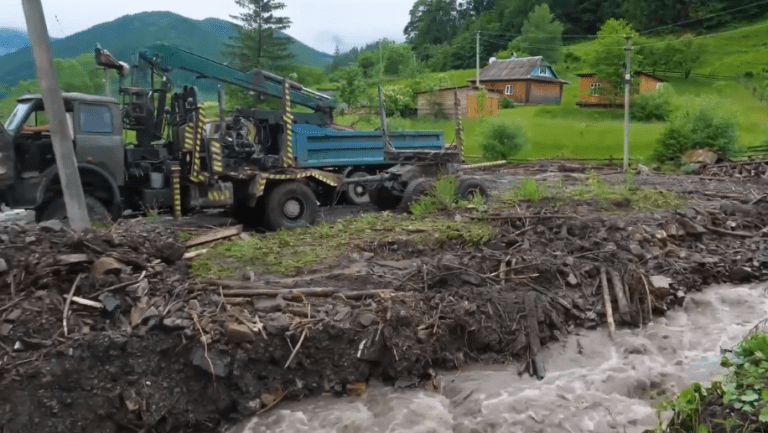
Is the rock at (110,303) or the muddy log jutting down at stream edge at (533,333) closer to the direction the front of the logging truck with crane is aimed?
the rock

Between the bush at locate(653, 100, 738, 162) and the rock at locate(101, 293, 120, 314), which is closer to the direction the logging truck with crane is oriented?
the rock

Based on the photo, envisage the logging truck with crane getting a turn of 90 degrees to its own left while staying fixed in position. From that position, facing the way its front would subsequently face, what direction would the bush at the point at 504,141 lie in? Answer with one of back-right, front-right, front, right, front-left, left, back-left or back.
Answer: back-left

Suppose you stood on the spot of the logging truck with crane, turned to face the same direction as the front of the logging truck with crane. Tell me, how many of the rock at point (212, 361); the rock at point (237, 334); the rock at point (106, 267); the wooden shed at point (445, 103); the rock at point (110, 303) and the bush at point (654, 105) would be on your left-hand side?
4

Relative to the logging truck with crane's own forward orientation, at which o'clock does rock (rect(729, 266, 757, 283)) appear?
The rock is roughly at 7 o'clock from the logging truck with crane.

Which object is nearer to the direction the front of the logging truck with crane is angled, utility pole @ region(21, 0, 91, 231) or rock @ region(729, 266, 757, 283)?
the utility pole

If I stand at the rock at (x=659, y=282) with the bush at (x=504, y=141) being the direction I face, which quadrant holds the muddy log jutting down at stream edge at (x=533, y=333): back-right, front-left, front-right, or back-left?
back-left

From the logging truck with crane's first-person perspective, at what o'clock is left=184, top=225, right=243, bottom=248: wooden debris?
The wooden debris is roughly at 9 o'clock from the logging truck with crane.

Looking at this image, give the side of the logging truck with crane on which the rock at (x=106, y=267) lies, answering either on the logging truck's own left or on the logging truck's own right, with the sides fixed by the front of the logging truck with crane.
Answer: on the logging truck's own left

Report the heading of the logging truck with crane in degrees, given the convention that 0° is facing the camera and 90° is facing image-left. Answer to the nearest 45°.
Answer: approximately 90°

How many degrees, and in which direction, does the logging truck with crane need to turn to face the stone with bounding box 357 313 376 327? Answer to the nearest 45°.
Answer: approximately 90° to its left

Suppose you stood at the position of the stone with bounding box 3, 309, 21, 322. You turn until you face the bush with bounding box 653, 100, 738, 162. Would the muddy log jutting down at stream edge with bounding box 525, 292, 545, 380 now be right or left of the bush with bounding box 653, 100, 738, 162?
right

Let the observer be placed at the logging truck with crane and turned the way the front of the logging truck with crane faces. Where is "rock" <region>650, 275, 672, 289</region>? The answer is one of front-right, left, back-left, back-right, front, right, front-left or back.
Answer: back-left

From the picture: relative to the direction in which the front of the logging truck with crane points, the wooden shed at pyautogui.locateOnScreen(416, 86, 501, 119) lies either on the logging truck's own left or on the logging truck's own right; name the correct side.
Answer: on the logging truck's own right

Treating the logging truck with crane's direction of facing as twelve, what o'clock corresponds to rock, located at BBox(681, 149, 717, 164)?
The rock is roughly at 5 o'clock from the logging truck with crane.

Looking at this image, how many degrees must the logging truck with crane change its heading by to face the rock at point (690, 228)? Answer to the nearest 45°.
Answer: approximately 180°

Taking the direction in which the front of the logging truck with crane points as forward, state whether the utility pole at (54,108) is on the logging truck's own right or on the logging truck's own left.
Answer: on the logging truck's own left
